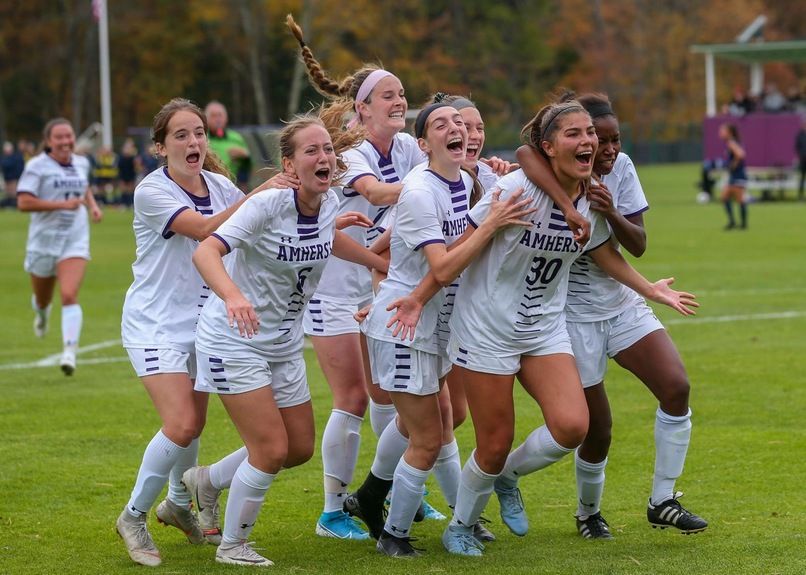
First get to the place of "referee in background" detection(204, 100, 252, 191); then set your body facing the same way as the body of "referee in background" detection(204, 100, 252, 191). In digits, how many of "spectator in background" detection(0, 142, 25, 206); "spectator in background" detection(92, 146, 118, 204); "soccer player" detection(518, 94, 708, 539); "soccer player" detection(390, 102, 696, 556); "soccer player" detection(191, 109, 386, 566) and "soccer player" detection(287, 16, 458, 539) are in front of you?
4

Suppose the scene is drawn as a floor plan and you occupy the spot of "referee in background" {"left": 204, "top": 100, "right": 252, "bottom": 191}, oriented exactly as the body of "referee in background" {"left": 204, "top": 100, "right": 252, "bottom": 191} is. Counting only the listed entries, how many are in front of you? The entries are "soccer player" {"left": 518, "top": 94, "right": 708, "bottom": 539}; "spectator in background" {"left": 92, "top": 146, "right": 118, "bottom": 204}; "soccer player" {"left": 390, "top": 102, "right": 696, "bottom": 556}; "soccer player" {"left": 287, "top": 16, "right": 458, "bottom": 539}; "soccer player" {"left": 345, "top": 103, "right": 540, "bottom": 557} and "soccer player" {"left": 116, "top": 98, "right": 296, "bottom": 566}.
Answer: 5

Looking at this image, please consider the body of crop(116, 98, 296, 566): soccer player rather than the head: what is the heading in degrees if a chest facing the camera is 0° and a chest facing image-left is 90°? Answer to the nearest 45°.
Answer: approximately 315°

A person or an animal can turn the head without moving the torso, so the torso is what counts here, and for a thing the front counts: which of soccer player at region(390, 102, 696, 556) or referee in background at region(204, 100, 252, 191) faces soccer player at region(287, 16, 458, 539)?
the referee in background

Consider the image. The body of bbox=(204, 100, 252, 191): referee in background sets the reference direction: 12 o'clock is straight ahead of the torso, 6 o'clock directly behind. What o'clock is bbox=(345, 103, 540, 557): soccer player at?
The soccer player is roughly at 12 o'clock from the referee in background.

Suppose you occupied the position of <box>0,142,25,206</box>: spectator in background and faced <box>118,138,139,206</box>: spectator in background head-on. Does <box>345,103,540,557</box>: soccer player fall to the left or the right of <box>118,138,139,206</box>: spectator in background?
right

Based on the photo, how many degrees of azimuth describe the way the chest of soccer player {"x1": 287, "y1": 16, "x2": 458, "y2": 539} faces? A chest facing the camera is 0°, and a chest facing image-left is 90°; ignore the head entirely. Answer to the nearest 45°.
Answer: approximately 315°

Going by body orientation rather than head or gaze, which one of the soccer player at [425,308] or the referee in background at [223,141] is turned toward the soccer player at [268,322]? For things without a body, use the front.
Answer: the referee in background
